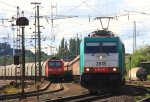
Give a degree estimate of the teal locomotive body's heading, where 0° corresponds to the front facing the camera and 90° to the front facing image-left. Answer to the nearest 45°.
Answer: approximately 0°
